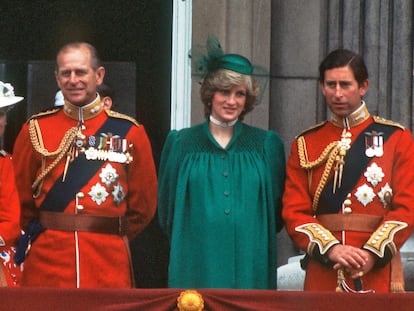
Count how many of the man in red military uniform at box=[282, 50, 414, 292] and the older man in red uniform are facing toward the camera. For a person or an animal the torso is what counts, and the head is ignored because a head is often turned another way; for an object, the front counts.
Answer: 2

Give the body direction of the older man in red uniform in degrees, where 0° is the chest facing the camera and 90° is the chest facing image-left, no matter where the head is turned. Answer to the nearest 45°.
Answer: approximately 0°

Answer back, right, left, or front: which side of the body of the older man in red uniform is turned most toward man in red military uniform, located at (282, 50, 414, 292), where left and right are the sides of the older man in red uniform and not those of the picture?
left

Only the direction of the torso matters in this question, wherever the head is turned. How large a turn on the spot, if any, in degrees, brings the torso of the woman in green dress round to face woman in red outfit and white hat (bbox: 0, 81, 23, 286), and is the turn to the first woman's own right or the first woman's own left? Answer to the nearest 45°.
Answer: approximately 90° to the first woman's own right

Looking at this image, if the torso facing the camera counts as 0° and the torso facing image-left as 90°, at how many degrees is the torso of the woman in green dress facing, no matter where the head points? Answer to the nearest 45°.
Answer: approximately 0°

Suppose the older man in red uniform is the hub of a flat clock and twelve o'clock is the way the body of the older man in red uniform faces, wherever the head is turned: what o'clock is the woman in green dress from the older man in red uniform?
The woman in green dress is roughly at 9 o'clock from the older man in red uniform.

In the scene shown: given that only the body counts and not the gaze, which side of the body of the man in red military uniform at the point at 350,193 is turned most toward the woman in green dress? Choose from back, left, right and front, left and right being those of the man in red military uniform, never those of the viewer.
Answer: right
